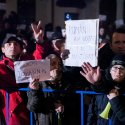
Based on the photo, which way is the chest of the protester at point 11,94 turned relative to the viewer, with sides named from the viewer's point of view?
facing the viewer

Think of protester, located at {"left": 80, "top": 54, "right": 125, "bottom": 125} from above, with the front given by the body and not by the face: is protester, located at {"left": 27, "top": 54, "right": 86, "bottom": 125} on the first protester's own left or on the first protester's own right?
on the first protester's own right

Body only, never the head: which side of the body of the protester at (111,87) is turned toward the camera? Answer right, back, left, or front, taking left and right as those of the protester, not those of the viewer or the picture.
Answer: front

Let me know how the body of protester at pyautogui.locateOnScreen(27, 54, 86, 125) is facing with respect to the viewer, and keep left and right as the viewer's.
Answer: facing the viewer and to the left of the viewer

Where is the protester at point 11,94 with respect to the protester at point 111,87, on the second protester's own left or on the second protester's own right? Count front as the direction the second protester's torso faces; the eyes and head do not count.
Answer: on the second protester's own right

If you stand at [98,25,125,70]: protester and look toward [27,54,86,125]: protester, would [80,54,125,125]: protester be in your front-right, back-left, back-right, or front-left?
front-left

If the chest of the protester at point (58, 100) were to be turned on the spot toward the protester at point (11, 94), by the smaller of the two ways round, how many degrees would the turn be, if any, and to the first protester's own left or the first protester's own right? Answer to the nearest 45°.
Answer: approximately 90° to the first protester's own right

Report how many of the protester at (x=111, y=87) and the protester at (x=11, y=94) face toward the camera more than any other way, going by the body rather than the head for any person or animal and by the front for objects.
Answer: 2

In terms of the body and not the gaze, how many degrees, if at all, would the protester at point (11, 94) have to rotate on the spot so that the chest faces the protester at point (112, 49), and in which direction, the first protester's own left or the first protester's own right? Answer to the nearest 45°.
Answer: approximately 90° to the first protester's own left

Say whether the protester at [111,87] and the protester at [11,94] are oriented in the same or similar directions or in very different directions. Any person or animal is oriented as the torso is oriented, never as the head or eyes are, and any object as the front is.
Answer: same or similar directions

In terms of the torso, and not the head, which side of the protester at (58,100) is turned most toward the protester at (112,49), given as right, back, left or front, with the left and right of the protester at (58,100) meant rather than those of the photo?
left
